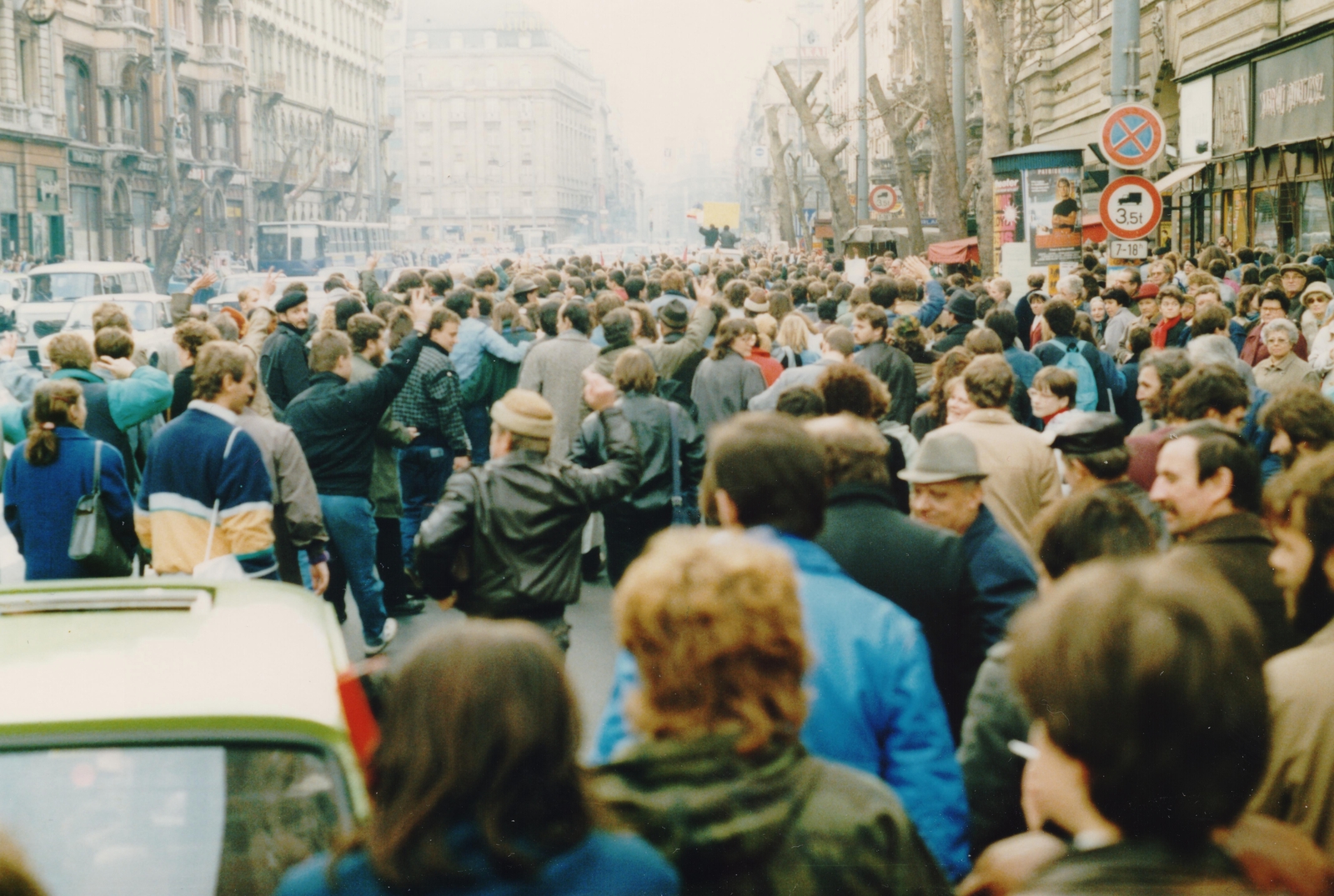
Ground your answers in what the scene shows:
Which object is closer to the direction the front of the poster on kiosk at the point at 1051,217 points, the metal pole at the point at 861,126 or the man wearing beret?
the man wearing beret

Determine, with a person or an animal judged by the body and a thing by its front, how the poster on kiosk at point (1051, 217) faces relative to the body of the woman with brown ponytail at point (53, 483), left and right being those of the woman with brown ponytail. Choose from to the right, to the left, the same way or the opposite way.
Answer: the opposite way

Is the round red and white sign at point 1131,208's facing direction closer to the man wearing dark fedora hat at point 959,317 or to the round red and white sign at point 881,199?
the man wearing dark fedora hat

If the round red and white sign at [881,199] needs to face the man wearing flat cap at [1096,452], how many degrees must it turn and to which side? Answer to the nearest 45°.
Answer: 0° — it already faces them

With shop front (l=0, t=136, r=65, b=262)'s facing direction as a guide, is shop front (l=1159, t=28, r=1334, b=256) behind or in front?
in front

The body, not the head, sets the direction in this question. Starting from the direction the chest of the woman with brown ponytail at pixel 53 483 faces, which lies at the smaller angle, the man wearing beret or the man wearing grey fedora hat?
the man wearing beret

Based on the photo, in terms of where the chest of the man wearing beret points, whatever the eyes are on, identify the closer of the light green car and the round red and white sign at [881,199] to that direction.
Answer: the light green car

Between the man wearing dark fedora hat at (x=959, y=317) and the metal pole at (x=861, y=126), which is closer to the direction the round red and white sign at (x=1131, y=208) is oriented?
the man wearing dark fedora hat
